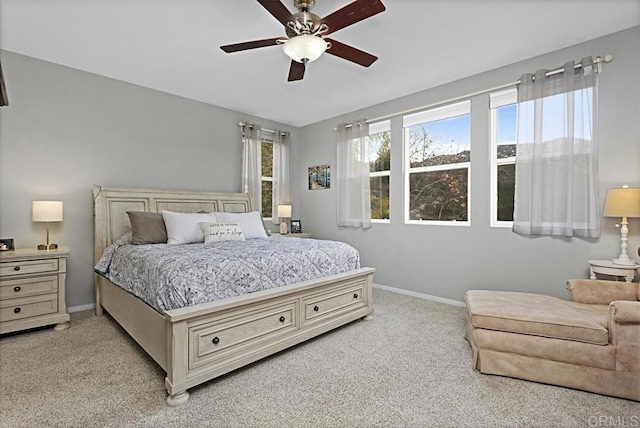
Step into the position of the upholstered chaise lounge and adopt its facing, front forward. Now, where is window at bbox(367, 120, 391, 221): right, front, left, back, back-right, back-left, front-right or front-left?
front-right

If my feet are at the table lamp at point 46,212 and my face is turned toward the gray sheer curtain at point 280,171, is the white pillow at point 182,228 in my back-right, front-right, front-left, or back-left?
front-right

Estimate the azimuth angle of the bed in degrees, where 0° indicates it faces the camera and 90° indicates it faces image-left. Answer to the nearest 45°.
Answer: approximately 315°

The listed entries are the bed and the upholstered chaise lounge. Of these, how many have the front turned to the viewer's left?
1

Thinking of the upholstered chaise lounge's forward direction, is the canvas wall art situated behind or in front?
in front

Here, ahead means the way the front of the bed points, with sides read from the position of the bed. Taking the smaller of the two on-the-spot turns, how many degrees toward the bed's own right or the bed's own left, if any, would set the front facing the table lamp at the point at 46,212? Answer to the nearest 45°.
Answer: approximately 180°

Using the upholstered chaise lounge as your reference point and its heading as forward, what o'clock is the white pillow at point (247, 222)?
The white pillow is roughly at 12 o'clock from the upholstered chaise lounge.

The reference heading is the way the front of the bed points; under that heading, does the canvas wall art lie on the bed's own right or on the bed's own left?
on the bed's own left

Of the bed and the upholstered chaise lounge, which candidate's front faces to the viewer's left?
the upholstered chaise lounge

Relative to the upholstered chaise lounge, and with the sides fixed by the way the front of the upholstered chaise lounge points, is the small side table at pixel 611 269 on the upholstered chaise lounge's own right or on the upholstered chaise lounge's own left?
on the upholstered chaise lounge's own right

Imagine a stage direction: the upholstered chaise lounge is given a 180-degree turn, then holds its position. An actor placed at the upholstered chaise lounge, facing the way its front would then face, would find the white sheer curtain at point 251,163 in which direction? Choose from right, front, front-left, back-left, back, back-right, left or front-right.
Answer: back

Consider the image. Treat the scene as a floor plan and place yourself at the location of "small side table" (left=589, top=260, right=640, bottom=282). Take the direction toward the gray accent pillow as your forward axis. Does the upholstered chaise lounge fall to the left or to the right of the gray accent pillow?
left

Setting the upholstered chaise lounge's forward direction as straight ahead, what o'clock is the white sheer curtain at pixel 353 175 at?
The white sheer curtain is roughly at 1 o'clock from the upholstered chaise lounge.

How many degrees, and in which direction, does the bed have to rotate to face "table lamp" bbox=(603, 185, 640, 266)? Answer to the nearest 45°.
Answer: approximately 45° to its left

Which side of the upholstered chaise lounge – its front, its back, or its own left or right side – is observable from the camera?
left

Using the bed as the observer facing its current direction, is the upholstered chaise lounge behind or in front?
in front

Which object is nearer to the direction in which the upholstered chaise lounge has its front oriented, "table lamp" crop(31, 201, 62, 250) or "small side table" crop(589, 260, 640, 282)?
the table lamp

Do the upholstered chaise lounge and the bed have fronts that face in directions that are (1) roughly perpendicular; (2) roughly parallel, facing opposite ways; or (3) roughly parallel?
roughly parallel, facing opposite ways
